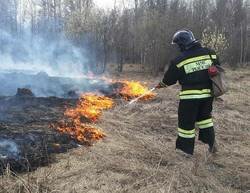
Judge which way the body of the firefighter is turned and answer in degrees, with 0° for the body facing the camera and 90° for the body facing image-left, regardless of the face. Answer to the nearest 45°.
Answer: approximately 135°

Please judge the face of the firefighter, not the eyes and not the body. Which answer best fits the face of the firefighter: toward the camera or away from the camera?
away from the camera
